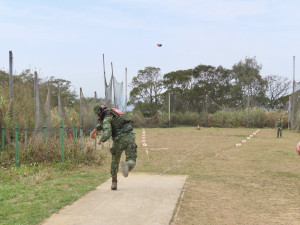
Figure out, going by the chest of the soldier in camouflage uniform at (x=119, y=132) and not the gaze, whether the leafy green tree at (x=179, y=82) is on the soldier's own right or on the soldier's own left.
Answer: on the soldier's own right

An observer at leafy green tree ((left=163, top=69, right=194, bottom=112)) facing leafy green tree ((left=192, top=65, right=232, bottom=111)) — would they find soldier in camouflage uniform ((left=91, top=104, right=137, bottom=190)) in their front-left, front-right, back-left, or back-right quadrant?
back-right

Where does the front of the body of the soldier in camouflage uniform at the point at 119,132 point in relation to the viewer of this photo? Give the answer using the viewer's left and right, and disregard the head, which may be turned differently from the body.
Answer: facing away from the viewer and to the left of the viewer

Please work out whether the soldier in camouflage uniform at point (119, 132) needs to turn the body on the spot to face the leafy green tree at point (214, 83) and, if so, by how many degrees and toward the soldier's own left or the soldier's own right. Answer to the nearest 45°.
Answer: approximately 45° to the soldier's own right

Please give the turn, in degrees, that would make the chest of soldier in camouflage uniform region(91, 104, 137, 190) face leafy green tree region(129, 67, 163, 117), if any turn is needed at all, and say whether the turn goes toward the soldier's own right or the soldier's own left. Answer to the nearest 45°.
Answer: approximately 45° to the soldier's own right

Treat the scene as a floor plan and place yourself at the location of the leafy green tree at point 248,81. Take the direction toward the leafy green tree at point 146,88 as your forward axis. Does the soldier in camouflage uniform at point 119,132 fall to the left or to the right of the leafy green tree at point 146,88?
left
